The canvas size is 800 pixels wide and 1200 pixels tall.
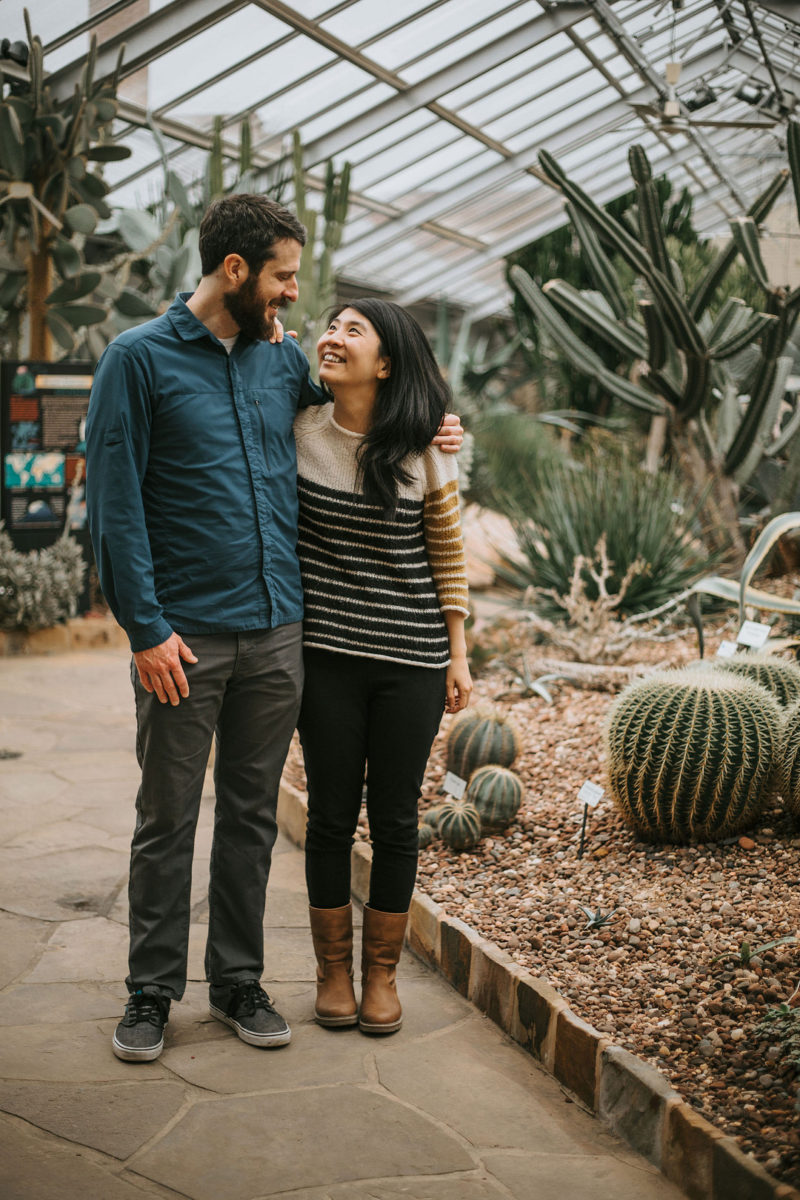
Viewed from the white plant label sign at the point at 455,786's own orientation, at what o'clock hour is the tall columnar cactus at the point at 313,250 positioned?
The tall columnar cactus is roughly at 4 o'clock from the white plant label sign.

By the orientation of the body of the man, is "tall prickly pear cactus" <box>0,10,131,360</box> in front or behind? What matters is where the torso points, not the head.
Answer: behind

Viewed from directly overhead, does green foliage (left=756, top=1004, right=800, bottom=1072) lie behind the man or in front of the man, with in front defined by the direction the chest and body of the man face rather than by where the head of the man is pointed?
in front

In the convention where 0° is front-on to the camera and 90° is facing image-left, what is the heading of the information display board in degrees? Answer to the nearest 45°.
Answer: approximately 0°

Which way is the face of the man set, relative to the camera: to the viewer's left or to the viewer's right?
to the viewer's right

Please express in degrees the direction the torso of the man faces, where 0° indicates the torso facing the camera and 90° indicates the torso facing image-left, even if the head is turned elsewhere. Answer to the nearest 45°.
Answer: approximately 315°

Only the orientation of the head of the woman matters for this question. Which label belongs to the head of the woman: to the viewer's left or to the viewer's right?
to the viewer's left

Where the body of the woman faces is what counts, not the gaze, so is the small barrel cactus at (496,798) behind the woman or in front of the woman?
behind

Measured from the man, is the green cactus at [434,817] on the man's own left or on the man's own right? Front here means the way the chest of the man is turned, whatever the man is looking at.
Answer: on the man's own left

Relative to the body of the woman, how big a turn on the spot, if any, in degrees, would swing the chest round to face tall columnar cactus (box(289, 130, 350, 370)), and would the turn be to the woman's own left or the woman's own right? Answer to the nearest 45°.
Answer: approximately 180°

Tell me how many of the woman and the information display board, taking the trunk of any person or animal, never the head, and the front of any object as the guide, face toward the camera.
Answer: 2
